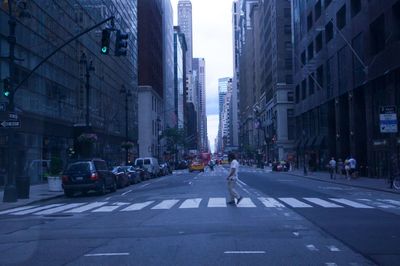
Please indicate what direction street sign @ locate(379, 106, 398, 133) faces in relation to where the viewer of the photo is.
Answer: facing the viewer

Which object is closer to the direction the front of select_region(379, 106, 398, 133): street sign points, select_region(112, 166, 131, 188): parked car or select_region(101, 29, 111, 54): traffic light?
the traffic light

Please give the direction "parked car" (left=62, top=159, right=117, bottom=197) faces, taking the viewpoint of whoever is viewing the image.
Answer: facing away from the viewer and to the right of the viewer

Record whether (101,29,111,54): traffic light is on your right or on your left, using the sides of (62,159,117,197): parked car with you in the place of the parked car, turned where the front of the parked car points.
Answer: on your right

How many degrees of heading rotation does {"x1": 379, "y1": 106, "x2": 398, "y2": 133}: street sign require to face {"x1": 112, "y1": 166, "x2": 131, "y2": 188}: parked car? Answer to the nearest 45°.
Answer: approximately 90° to its right

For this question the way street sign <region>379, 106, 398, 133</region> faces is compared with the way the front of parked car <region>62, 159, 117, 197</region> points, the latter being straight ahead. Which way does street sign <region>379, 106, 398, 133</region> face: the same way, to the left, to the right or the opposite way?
the opposite way

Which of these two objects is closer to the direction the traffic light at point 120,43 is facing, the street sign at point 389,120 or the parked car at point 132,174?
the street sign

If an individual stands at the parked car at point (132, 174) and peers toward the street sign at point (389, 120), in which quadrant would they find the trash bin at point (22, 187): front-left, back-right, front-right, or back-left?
front-right

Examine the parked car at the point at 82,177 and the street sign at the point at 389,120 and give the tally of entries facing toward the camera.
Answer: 1
